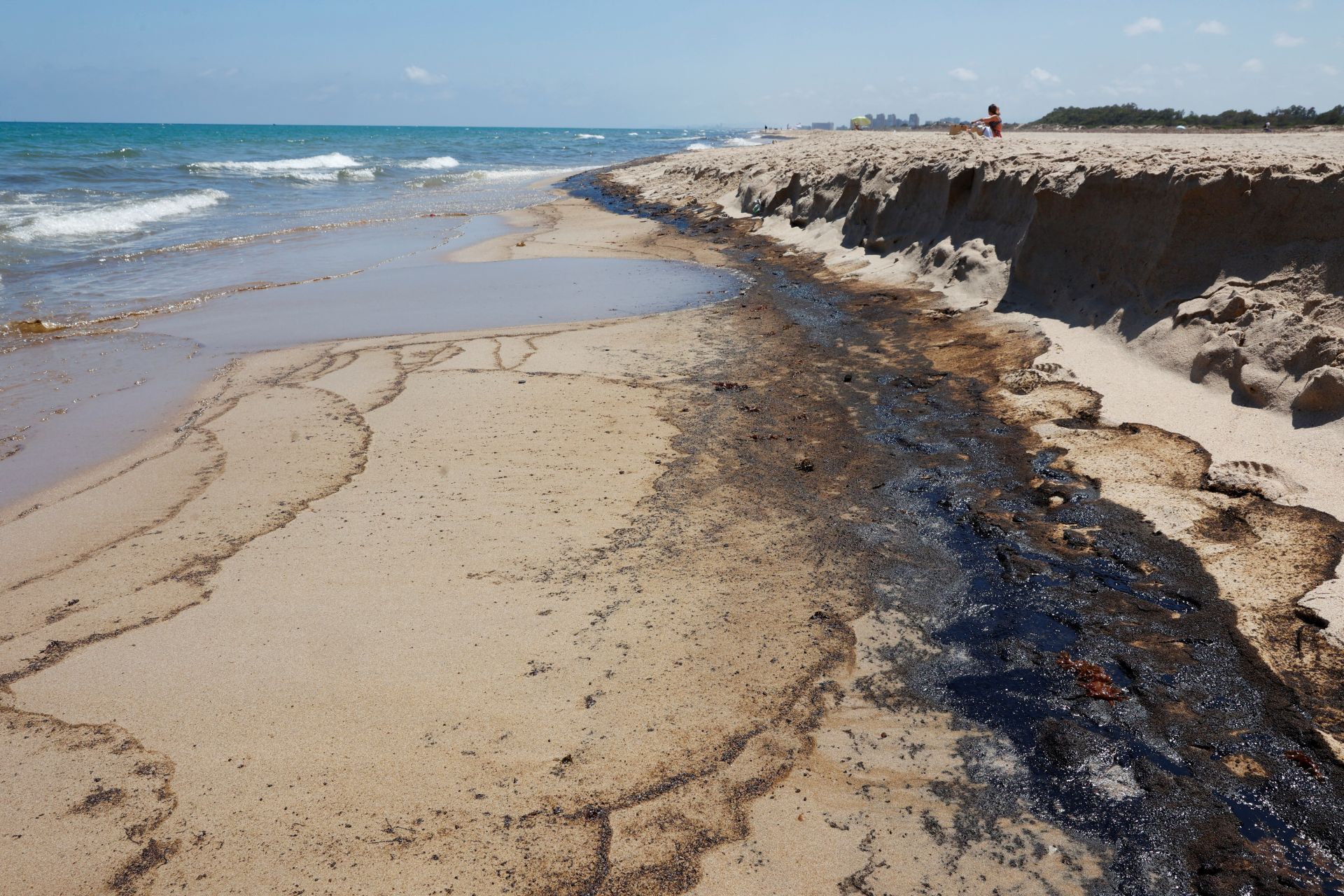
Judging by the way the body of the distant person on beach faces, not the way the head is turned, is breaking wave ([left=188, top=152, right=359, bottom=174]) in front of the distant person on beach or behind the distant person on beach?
in front

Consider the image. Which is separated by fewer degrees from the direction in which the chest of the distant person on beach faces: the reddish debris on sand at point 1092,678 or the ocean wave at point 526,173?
the ocean wave

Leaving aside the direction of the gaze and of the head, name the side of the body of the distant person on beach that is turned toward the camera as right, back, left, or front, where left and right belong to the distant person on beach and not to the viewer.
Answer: left

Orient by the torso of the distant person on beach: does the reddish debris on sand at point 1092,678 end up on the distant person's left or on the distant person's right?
on the distant person's left

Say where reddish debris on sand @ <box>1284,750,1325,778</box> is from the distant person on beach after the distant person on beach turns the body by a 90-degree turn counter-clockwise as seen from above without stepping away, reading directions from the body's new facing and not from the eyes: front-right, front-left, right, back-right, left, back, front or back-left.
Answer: front

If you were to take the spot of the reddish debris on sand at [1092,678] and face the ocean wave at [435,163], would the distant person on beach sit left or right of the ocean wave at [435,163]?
right
